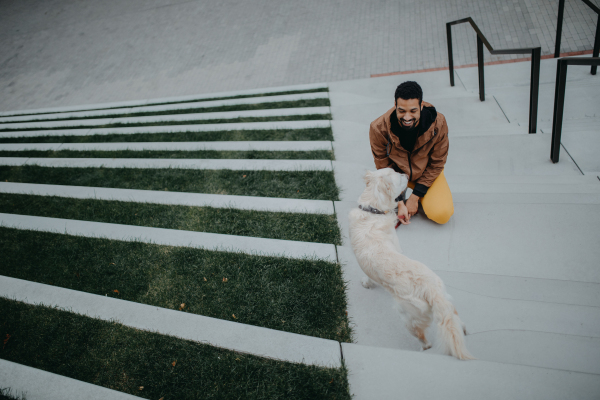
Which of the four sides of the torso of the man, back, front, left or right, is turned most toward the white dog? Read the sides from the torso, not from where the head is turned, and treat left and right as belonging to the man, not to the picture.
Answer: front

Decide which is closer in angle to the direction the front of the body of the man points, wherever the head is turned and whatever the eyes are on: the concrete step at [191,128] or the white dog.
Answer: the white dog

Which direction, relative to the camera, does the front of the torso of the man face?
toward the camera

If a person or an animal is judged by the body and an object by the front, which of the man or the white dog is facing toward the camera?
the man

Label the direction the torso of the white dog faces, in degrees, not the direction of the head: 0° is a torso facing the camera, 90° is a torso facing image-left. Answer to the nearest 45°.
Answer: approximately 135°

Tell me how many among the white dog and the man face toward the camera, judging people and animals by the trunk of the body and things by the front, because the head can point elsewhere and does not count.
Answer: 1

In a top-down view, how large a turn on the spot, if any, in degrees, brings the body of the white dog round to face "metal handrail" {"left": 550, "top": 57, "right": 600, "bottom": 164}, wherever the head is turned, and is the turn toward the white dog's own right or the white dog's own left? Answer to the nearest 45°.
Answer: approximately 90° to the white dog's own right

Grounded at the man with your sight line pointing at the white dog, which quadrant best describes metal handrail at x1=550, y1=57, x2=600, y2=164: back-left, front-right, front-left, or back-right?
back-left

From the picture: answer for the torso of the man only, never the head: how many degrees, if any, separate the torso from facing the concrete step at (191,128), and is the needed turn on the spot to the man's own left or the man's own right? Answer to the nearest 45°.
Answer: approximately 135° to the man's own right

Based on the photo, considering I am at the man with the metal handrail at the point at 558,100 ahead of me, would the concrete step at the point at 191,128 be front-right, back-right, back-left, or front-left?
back-left

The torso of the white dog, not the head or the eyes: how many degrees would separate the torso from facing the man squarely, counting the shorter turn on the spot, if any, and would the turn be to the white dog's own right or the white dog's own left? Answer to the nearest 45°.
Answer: approximately 45° to the white dog's own right

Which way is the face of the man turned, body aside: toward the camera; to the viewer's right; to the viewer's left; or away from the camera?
toward the camera

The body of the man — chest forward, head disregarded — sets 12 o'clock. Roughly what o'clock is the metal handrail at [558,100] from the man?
The metal handrail is roughly at 8 o'clock from the man.

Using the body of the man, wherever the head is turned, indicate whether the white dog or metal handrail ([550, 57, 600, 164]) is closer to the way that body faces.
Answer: the white dog
